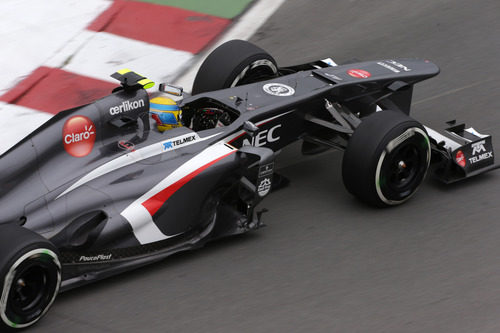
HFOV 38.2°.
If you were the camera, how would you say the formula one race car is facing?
facing away from the viewer and to the right of the viewer
